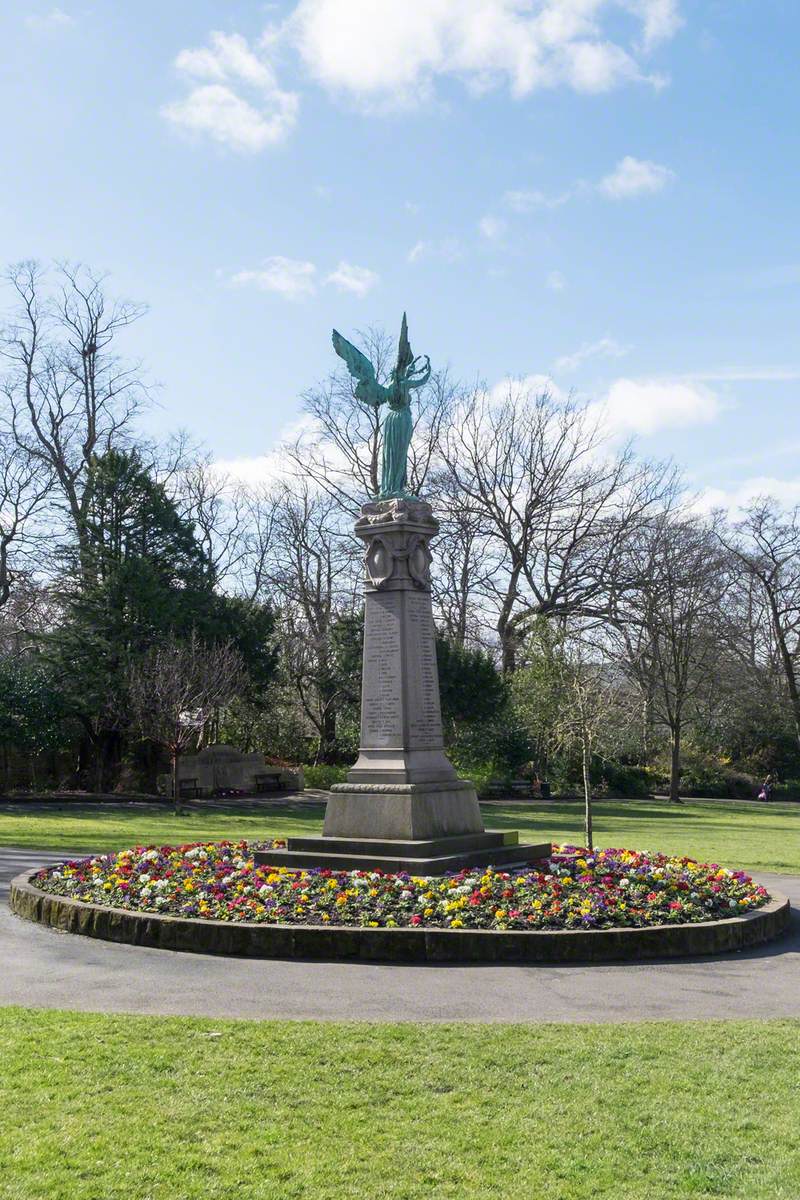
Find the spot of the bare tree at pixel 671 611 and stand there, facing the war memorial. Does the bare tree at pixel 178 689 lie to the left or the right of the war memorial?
right

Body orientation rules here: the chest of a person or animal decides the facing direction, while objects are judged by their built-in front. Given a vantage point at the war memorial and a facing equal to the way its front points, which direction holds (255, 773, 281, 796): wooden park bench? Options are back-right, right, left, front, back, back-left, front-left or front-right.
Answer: back-left

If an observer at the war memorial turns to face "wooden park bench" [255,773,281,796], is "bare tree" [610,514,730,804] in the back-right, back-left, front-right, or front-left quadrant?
front-right

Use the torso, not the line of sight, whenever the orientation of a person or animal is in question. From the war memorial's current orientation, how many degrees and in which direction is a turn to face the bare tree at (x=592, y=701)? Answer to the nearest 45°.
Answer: approximately 135° to its left

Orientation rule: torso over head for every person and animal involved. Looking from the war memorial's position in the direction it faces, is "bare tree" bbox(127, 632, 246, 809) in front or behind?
behind

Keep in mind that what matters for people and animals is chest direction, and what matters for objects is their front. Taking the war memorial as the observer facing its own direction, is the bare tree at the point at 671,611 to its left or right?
on its left
